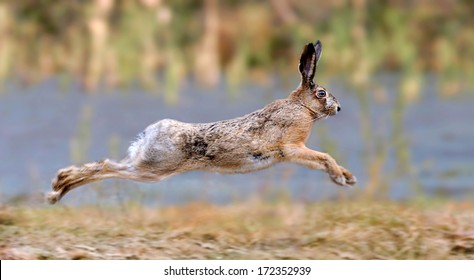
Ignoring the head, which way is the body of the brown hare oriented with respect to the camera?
to the viewer's right
